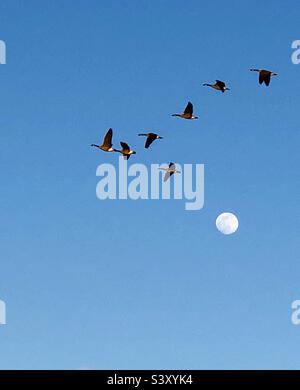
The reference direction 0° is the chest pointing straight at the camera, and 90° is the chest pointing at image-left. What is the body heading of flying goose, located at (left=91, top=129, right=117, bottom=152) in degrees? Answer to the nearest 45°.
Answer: approximately 90°

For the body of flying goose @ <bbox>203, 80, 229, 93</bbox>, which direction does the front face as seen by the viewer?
to the viewer's left

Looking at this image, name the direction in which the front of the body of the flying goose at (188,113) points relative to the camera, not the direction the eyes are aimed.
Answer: to the viewer's left

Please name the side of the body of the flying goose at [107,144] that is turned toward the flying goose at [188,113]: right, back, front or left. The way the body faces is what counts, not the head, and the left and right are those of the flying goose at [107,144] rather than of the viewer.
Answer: back

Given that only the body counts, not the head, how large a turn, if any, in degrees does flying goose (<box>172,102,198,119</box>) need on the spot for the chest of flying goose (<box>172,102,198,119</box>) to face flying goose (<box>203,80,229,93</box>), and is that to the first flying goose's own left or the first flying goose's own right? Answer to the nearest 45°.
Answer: approximately 180°
